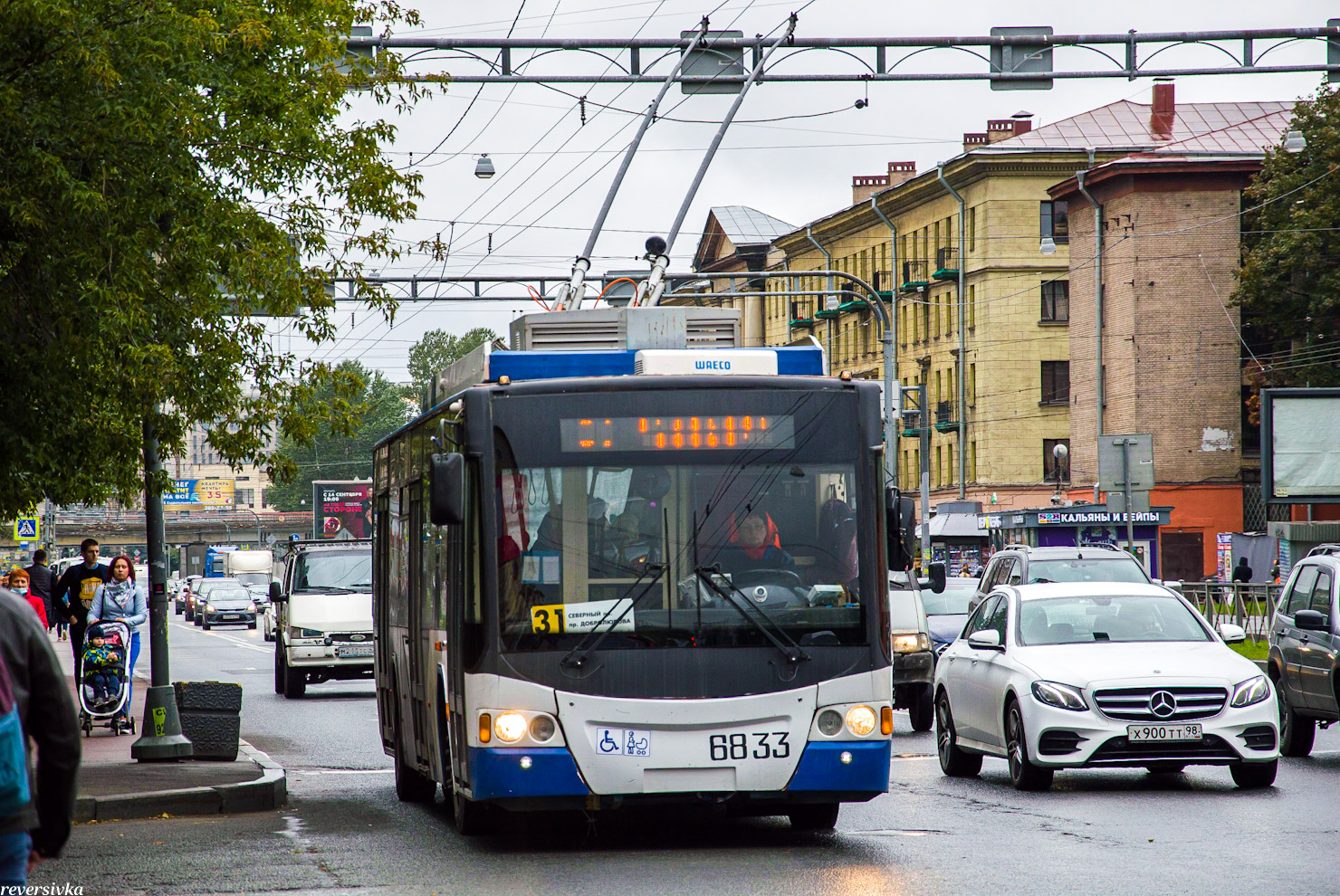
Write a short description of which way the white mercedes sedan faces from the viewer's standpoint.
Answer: facing the viewer and to the right of the viewer

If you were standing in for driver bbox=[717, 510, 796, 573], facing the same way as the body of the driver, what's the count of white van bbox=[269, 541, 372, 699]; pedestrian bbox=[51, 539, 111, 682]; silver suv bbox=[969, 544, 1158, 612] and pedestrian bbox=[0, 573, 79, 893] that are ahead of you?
1

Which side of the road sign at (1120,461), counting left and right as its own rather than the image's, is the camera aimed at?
back

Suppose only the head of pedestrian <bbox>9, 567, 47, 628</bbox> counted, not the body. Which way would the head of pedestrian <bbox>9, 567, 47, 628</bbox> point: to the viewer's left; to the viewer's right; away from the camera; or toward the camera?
toward the camera

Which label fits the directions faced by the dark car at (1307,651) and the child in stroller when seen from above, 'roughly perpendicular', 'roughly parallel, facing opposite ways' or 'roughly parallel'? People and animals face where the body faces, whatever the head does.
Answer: roughly parallel

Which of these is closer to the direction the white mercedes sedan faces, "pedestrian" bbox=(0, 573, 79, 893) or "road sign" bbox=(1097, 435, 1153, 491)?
the pedestrian

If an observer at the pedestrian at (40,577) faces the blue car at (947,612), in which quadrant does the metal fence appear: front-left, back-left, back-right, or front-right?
front-left

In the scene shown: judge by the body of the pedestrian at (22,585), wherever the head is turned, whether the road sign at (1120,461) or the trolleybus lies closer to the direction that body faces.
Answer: the trolleybus

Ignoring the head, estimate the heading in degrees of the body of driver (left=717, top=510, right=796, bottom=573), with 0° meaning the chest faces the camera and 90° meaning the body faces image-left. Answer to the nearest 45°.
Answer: approximately 0°

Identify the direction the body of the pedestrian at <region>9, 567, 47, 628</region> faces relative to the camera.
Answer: toward the camera

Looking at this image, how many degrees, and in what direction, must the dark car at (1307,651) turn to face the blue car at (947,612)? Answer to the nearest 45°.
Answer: approximately 180°

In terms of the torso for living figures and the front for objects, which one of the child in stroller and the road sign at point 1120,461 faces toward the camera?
the child in stroller

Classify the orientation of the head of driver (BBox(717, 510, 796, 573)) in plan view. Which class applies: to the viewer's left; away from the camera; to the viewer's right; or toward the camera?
toward the camera

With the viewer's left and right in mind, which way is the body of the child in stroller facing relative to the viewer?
facing the viewer

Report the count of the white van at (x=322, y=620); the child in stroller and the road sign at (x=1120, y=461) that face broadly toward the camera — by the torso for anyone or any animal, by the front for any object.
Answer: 2

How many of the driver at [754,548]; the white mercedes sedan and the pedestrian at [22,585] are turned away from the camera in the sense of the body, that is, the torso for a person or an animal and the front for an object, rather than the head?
0

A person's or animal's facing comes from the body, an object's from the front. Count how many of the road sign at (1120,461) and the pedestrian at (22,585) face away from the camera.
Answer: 1

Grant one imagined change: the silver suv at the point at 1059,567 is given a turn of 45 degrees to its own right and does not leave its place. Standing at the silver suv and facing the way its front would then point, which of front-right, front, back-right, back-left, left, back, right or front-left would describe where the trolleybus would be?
front

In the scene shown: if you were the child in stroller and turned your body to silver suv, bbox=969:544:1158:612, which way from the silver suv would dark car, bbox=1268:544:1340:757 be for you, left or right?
right

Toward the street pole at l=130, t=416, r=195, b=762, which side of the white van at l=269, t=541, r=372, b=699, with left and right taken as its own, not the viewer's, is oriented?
front

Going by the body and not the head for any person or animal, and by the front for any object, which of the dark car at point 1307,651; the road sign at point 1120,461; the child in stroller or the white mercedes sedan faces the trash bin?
the child in stroller
